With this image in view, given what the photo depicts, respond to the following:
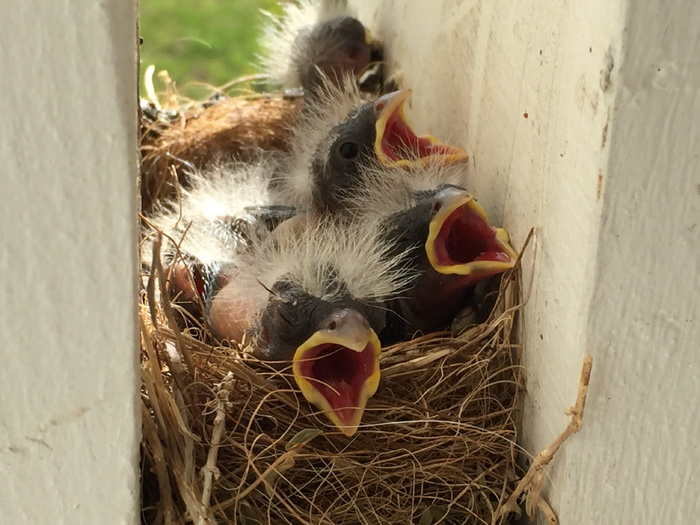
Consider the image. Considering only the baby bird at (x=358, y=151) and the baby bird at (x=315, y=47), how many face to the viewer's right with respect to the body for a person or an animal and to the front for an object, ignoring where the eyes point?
2

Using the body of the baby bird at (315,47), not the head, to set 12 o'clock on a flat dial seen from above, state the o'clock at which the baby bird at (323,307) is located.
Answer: the baby bird at (323,307) is roughly at 3 o'clock from the baby bird at (315,47).

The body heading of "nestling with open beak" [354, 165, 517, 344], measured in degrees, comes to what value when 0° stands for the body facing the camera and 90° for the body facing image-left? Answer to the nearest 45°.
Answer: approximately 315°

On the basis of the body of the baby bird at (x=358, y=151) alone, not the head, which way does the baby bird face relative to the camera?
to the viewer's right

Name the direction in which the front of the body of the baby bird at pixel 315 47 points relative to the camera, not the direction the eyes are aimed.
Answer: to the viewer's right
